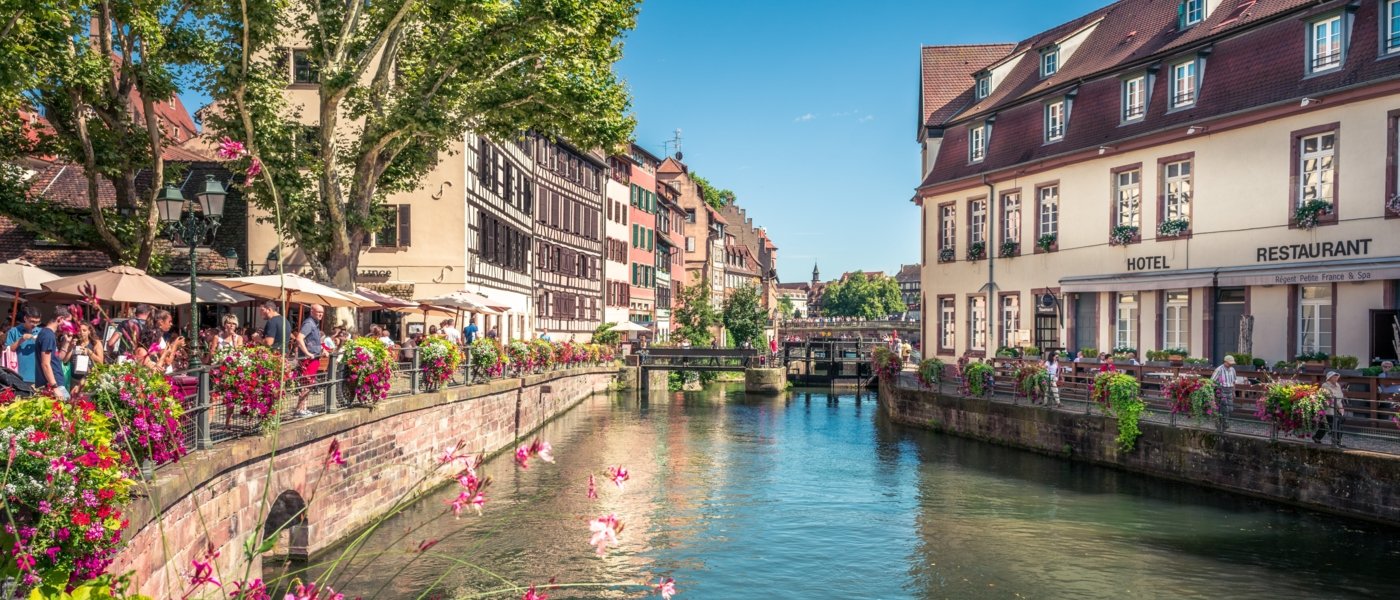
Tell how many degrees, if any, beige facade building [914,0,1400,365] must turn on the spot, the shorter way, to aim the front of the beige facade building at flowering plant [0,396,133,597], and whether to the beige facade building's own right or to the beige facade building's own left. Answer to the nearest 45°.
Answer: approximately 45° to the beige facade building's own left

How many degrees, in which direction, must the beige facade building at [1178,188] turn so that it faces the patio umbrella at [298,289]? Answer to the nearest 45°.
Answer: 0° — it already faces it

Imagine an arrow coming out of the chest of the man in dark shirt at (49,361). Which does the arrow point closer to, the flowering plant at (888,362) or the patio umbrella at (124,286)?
the flowering plant

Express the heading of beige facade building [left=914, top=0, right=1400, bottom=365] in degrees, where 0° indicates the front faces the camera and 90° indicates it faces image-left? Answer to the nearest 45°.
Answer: approximately 45°
